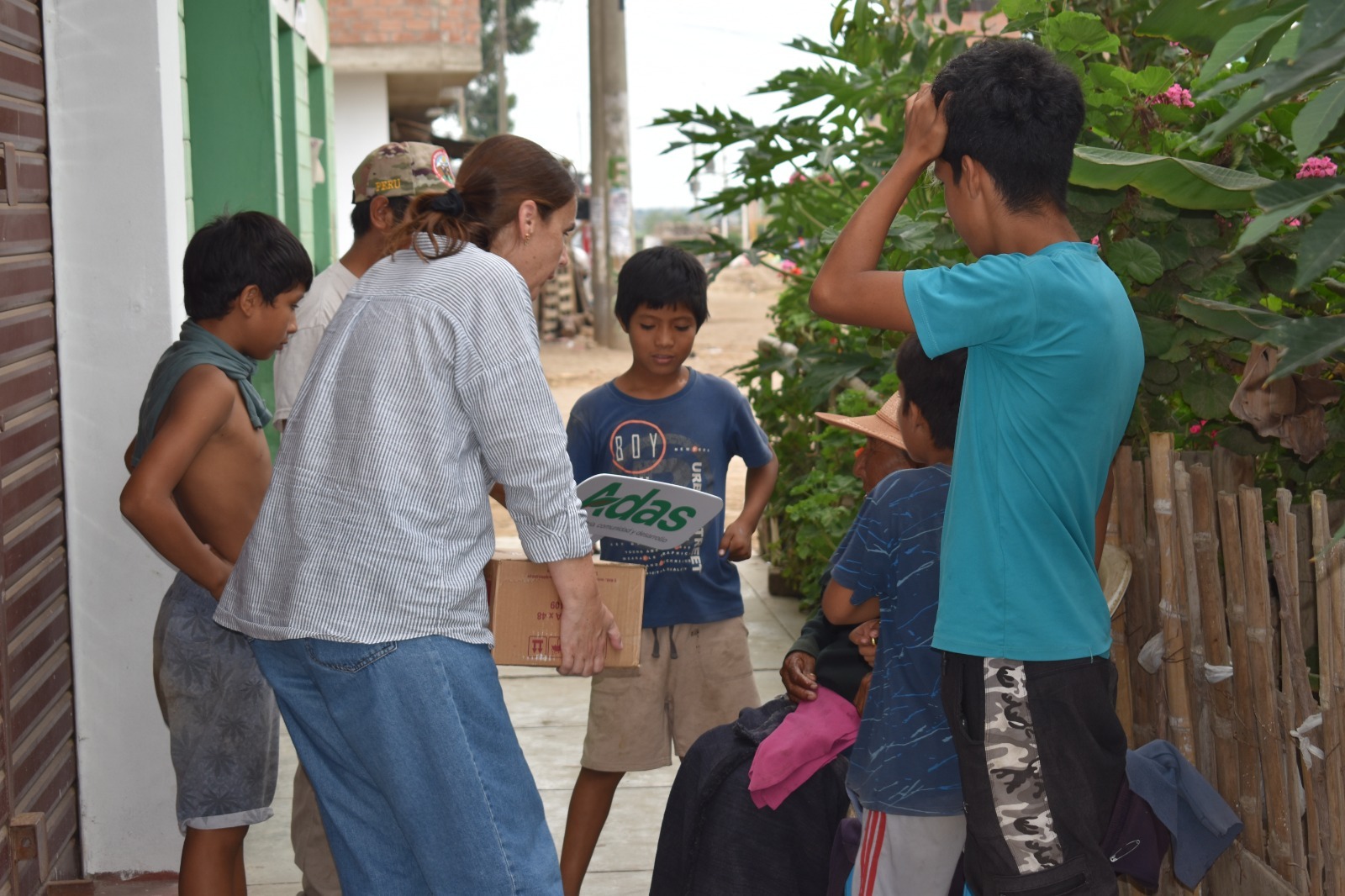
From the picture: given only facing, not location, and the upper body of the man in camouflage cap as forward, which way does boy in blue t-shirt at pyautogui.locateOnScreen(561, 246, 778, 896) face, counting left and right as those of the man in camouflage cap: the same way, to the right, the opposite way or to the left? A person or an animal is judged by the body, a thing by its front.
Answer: to the right

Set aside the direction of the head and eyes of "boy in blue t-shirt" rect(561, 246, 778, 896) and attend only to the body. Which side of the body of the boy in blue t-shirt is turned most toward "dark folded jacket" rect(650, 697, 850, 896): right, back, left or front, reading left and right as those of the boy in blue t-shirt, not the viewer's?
front

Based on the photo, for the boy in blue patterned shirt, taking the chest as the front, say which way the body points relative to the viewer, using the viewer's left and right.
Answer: facing away from the viewer and to the left of the viewer

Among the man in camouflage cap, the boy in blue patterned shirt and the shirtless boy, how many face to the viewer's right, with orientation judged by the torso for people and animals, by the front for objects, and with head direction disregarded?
2

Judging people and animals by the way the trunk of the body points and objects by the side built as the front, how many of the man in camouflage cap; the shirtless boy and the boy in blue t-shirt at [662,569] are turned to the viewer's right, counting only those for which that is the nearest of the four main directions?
2

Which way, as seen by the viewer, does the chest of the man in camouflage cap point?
to the viewer's right

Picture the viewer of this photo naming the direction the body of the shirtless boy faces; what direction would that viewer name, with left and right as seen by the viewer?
facing to the right of the viewer

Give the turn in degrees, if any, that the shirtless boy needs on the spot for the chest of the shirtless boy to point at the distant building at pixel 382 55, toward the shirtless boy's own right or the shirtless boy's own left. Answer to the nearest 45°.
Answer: approximately 90° to the shirtless boy's own left

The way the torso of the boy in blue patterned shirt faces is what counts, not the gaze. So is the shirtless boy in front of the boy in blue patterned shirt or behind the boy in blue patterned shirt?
in front

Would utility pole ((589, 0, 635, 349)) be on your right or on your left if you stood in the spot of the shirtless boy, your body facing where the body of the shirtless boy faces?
on your left

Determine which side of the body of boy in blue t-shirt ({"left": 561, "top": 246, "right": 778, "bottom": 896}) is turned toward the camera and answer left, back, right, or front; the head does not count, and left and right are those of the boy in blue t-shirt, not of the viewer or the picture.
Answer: front

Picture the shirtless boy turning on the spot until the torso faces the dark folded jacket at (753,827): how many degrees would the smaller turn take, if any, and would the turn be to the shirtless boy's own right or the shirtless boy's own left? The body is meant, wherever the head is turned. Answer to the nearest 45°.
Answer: approximately 45° to the shirtless boy's own right

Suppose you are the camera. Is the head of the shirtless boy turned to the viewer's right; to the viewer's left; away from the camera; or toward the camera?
to the viewer's right

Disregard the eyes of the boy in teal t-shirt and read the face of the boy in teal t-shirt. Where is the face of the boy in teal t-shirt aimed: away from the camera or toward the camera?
away from the camera

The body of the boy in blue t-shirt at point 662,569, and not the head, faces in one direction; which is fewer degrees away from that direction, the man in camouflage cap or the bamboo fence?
the bamboo fence
